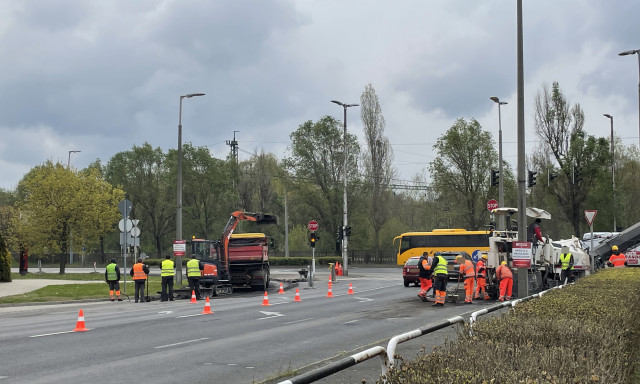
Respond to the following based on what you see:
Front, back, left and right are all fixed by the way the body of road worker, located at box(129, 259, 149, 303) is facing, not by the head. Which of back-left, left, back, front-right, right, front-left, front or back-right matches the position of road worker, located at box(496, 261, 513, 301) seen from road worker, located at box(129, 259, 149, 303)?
back-right

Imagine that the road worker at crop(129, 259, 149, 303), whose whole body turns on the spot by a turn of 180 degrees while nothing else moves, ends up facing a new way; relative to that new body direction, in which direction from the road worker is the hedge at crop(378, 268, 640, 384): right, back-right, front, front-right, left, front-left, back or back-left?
front

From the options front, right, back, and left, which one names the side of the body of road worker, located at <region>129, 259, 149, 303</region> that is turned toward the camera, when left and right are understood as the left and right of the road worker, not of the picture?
back

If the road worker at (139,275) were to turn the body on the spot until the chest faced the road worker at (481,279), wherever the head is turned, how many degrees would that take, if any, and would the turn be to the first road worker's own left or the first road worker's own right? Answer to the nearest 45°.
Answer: approximately 135° to the first road worker's own right

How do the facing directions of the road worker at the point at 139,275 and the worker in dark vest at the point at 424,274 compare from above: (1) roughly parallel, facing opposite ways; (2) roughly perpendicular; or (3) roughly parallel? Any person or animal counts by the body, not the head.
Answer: roughly perpendicular

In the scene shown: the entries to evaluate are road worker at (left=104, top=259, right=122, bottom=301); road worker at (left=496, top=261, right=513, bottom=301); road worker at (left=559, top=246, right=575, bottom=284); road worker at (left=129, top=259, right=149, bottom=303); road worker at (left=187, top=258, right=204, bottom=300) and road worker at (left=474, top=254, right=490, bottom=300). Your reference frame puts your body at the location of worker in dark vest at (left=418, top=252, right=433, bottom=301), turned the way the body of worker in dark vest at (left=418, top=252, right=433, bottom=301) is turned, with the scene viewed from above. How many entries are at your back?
3

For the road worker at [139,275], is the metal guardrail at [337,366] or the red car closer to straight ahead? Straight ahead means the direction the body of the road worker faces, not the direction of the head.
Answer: the red car

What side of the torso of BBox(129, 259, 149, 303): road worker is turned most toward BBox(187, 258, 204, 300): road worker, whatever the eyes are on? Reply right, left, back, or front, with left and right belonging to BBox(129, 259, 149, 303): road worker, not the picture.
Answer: right

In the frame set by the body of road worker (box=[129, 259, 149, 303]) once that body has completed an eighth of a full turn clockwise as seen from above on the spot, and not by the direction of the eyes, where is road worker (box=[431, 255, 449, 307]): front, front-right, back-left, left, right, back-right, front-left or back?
right
